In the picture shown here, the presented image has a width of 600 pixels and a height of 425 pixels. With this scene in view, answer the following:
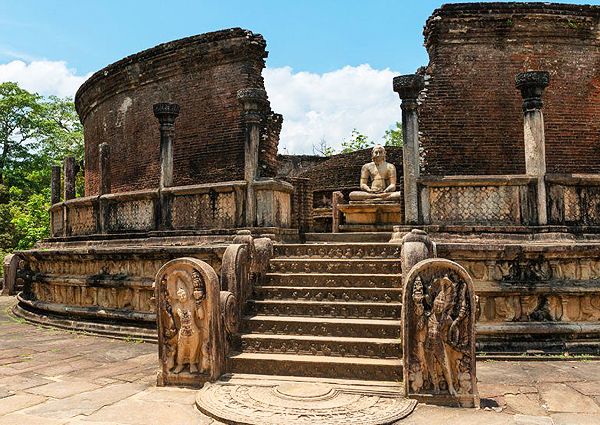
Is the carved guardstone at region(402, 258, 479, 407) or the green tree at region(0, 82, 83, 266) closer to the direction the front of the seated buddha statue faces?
the carved guardstone

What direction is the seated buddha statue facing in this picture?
toward the camera

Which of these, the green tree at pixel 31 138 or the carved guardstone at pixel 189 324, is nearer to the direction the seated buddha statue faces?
the carved guardstone

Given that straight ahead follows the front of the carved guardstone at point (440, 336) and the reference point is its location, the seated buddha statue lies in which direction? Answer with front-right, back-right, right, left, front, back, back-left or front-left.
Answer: back

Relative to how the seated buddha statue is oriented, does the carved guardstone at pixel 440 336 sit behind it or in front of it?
in front

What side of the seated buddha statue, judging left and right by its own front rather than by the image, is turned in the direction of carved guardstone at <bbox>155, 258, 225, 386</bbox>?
front

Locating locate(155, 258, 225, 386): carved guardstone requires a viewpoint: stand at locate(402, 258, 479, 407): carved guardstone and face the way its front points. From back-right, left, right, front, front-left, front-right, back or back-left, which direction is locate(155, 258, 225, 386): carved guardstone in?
right

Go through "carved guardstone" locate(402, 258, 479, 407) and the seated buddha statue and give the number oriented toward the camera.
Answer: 2

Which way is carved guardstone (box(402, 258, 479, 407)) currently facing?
toward the camera
